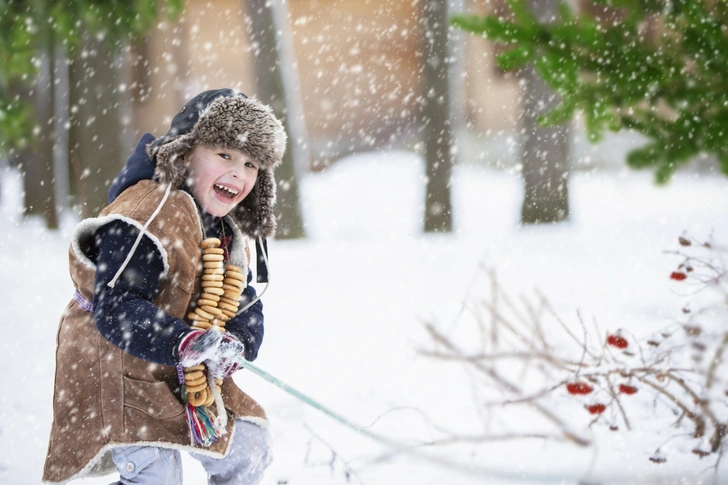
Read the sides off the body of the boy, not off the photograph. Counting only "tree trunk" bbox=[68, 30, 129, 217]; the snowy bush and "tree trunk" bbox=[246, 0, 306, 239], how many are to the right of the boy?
0

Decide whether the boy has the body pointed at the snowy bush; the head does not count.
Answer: no

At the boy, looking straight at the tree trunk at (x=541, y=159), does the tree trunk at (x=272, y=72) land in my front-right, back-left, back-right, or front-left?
front-left

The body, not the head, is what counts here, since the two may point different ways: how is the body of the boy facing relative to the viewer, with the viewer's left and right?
facing the viewer and to the right of the viewer

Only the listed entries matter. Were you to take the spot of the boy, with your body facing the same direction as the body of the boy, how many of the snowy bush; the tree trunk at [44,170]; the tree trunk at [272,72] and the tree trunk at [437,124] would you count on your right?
0

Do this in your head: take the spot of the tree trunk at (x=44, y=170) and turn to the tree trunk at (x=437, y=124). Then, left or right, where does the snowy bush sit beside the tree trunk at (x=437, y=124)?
right

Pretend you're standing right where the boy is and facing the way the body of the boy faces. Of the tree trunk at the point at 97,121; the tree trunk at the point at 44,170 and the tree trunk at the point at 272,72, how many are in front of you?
0

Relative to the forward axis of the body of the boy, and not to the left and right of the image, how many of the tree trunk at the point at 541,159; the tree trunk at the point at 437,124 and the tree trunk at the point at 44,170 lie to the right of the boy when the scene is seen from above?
0

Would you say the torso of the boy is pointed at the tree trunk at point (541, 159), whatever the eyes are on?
no

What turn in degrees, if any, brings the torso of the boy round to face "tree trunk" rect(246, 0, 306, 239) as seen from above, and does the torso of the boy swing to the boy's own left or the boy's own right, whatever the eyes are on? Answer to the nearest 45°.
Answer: approximately 135° to the boy's own left

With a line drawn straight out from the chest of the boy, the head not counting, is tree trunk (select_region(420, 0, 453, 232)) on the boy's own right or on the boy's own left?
on the boy's own left

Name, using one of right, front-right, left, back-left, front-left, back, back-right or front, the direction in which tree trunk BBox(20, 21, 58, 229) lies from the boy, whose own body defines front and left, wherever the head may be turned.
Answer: back-left

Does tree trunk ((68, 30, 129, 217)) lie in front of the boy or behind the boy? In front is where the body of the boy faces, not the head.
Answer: behind
